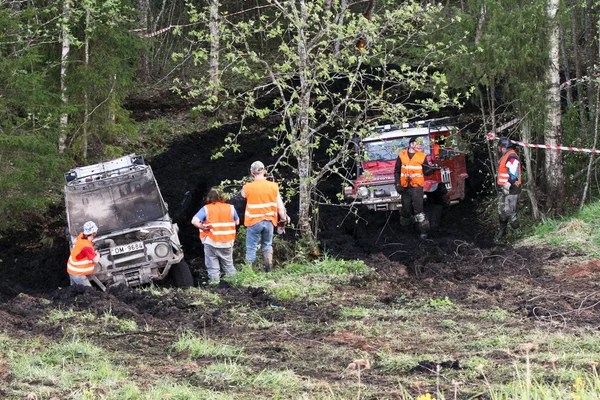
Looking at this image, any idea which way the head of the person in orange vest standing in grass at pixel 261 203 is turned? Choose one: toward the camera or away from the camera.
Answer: away from the camera

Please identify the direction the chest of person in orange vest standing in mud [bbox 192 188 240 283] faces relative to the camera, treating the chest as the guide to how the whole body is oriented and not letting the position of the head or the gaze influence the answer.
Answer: away from the camera

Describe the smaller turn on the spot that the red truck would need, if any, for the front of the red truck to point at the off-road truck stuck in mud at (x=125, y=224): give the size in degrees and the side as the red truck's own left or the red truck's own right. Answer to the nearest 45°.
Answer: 0° — it already faces it

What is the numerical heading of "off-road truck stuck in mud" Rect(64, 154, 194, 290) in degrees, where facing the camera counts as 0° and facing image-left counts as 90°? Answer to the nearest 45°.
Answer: approximately 0°

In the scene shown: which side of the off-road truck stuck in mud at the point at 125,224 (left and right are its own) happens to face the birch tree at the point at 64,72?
back

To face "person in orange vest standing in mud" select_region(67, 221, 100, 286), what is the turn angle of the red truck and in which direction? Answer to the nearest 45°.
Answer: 0° — it already faces them

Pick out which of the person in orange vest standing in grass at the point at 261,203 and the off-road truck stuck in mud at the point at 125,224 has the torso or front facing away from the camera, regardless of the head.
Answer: the person in orange vest standing in grass

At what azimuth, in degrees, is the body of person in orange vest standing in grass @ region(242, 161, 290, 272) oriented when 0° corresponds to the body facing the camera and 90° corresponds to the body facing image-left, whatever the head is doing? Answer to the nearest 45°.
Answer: approximately 180°

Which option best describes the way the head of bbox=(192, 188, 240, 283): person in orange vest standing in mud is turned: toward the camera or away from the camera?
away from the camera

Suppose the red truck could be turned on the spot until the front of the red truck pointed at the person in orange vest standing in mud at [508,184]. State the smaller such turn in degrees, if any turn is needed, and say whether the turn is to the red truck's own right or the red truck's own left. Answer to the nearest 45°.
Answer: approximately 90° to the red truck's own left

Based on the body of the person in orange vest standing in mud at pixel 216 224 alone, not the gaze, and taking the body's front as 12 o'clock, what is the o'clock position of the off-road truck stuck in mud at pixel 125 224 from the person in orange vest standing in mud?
The off-road truck stuck in mud is roughly at 10 o'clock from the person in orange vest standing in mud.

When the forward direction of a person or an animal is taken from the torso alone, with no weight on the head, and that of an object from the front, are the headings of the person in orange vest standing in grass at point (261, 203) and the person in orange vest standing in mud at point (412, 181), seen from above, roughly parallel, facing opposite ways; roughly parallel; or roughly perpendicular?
roughly parallel, facing opposite ways

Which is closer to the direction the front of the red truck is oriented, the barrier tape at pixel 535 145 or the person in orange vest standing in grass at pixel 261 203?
the person in orange vest standing in grass

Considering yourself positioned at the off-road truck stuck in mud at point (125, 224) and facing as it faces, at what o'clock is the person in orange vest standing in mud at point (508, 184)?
The person in orange vest standing in mud is roughly at 9 o'clock from the off-road truck stuck in mud.
